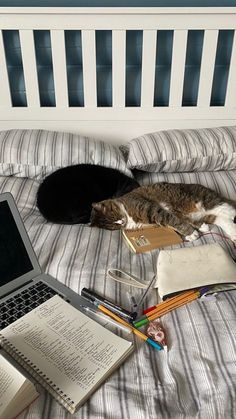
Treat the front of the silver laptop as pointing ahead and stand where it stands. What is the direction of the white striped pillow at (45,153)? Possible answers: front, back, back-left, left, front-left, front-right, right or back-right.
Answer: back-left

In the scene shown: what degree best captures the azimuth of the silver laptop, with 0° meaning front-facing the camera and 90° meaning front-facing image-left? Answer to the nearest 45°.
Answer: approximately 315°

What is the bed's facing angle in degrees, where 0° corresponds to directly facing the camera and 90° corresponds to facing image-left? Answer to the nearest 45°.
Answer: approximately 0°

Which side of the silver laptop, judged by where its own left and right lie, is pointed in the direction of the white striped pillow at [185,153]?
left

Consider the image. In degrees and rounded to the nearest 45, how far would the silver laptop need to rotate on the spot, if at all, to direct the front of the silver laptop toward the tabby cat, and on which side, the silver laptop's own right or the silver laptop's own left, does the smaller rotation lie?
approximately 90° to the silver laptop's own left
